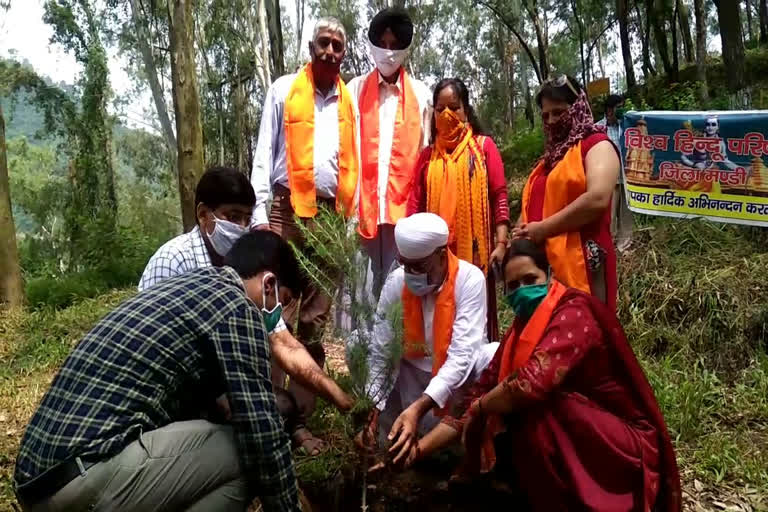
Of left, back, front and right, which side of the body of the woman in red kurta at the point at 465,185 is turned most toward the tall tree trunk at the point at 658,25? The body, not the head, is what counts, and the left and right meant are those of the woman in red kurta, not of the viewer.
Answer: back

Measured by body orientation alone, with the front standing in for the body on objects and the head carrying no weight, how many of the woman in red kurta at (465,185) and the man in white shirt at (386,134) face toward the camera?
2

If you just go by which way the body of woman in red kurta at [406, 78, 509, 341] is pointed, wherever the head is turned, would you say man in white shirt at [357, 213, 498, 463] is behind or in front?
in front

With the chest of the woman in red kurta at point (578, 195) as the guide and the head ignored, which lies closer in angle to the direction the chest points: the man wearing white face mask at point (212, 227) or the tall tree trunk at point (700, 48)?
the man wearing white face mask

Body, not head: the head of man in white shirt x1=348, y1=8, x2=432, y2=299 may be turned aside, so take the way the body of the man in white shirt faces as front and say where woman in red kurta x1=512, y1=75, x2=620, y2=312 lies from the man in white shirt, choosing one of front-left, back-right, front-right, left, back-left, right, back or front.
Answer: front-left

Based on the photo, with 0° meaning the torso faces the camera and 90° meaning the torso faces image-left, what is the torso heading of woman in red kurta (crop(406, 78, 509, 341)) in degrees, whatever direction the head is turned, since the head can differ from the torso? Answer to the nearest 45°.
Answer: approximately 0°

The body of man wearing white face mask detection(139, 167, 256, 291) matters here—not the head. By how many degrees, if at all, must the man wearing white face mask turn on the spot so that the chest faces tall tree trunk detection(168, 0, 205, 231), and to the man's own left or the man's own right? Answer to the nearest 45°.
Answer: approximately 135° to the man's own left

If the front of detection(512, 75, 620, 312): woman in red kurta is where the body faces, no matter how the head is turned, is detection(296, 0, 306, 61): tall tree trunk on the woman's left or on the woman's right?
on the woman's right

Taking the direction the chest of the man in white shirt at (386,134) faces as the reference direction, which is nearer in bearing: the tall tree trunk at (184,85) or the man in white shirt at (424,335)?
the man in white shirt at (424,335)

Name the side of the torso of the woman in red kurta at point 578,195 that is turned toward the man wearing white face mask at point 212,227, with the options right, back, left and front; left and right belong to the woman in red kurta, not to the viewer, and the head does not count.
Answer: front

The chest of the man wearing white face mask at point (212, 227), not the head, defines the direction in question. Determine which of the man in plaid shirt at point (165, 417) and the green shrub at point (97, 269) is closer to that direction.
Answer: the man in plaid shirt
